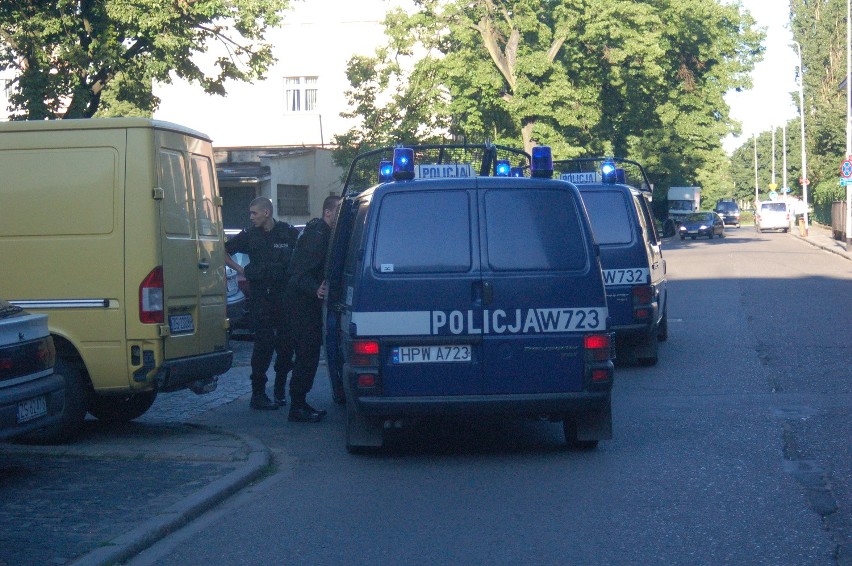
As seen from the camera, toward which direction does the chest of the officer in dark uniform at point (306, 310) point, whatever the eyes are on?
to the viewer's right

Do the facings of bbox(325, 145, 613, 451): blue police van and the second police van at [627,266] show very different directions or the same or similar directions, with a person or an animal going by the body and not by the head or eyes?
same or similar directions

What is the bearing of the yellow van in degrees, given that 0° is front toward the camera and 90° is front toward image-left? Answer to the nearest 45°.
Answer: approximately 135°

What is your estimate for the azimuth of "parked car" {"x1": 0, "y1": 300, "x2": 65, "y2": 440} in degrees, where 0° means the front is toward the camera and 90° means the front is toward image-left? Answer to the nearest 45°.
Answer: approximately 135°

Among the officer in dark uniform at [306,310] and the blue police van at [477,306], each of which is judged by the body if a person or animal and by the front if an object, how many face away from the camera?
1

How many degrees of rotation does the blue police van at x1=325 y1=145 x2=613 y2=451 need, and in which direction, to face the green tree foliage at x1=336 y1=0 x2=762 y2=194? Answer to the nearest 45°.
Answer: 0° — it already faces it

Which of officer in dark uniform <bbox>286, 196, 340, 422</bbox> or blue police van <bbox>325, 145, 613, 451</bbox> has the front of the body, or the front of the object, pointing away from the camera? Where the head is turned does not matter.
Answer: the blue police van

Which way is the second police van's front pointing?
away from the camera

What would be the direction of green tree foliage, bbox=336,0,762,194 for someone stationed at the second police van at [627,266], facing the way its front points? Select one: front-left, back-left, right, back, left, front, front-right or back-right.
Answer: front

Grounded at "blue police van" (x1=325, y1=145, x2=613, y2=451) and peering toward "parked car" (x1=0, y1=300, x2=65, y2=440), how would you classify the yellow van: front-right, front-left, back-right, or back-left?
front-right

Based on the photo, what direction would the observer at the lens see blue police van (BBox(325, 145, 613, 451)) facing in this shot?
facing away from the viewer

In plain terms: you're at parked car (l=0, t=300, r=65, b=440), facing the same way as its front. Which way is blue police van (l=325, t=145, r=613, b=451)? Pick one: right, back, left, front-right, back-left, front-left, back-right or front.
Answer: back-right

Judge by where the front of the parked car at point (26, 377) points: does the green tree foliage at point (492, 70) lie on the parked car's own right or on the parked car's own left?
on the parked car's own right

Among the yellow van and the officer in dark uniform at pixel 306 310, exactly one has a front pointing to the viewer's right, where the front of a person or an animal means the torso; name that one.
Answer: the officer in dark uniform

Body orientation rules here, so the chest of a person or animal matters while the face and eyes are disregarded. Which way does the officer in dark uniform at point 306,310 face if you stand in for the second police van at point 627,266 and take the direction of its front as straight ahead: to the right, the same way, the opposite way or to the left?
to the right

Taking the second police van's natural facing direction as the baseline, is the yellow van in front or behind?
behind

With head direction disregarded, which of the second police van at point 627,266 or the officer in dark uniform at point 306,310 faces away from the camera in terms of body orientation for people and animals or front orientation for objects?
the second police van
